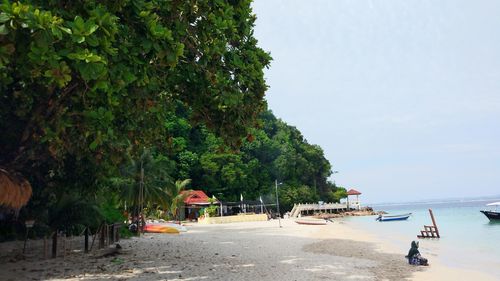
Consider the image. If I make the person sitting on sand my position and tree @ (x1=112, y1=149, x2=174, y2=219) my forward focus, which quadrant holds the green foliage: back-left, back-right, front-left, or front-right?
front-left

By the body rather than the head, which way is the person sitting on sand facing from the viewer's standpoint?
to the viewer's right

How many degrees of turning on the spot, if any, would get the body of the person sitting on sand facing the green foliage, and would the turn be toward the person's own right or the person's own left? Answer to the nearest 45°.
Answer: approximately 180°

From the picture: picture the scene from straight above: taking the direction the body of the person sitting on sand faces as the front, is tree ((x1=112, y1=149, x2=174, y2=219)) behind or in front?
behind
